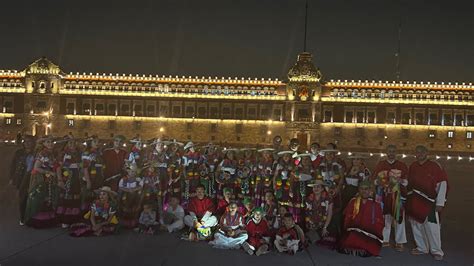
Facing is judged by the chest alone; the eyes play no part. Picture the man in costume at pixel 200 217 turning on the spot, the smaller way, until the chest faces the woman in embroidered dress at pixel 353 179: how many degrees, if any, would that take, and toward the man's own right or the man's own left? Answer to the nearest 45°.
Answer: approximately 90° to the man's own left

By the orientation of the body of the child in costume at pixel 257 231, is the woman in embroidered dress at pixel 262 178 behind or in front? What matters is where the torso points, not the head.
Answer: behind

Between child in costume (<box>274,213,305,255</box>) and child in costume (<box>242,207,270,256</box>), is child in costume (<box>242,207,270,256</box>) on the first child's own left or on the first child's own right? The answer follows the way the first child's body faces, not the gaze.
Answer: on the first child's own right

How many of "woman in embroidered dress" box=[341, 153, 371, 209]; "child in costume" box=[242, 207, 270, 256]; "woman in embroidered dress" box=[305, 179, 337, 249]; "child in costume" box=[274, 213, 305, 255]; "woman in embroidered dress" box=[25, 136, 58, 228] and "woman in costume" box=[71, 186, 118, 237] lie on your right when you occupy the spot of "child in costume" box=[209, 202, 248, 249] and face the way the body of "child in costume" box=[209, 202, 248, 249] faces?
2

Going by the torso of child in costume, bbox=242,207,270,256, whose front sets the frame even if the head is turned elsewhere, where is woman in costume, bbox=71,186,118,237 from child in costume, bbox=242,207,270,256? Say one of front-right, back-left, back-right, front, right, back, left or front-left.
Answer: right

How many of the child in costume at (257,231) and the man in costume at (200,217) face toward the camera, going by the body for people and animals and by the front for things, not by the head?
2

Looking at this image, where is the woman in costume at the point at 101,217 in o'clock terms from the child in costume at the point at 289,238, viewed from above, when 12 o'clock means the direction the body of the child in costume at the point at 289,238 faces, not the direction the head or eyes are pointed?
the woman in costume at the point at 101,217 is roughly at 3 o'clock from the child in costume at the point at 289,238.

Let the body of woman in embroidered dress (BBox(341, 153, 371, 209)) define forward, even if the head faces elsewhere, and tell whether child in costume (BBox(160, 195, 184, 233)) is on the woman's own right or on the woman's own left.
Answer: on the woman's own right

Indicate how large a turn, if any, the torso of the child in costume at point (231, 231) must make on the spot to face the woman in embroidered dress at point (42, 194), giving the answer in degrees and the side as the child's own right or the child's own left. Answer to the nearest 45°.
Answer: approximately 90° to the child's own right

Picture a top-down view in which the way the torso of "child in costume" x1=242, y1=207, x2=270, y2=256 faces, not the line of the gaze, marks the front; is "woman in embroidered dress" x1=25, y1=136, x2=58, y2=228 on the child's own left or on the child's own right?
on the child's own right

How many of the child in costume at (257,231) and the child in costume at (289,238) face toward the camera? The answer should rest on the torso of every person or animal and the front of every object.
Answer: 2
